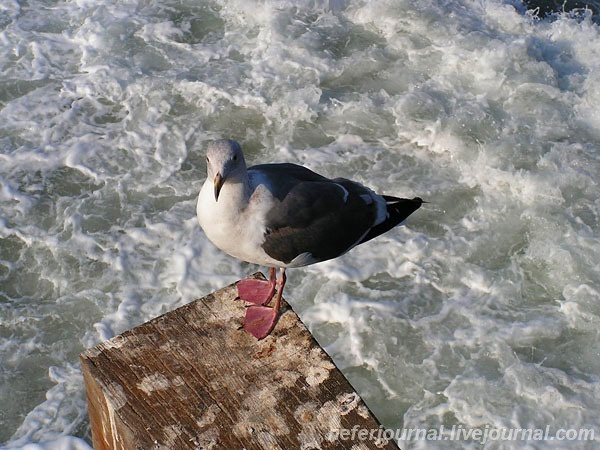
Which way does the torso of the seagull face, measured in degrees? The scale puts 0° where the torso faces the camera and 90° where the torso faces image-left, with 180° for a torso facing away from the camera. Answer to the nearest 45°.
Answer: approximately 45°
